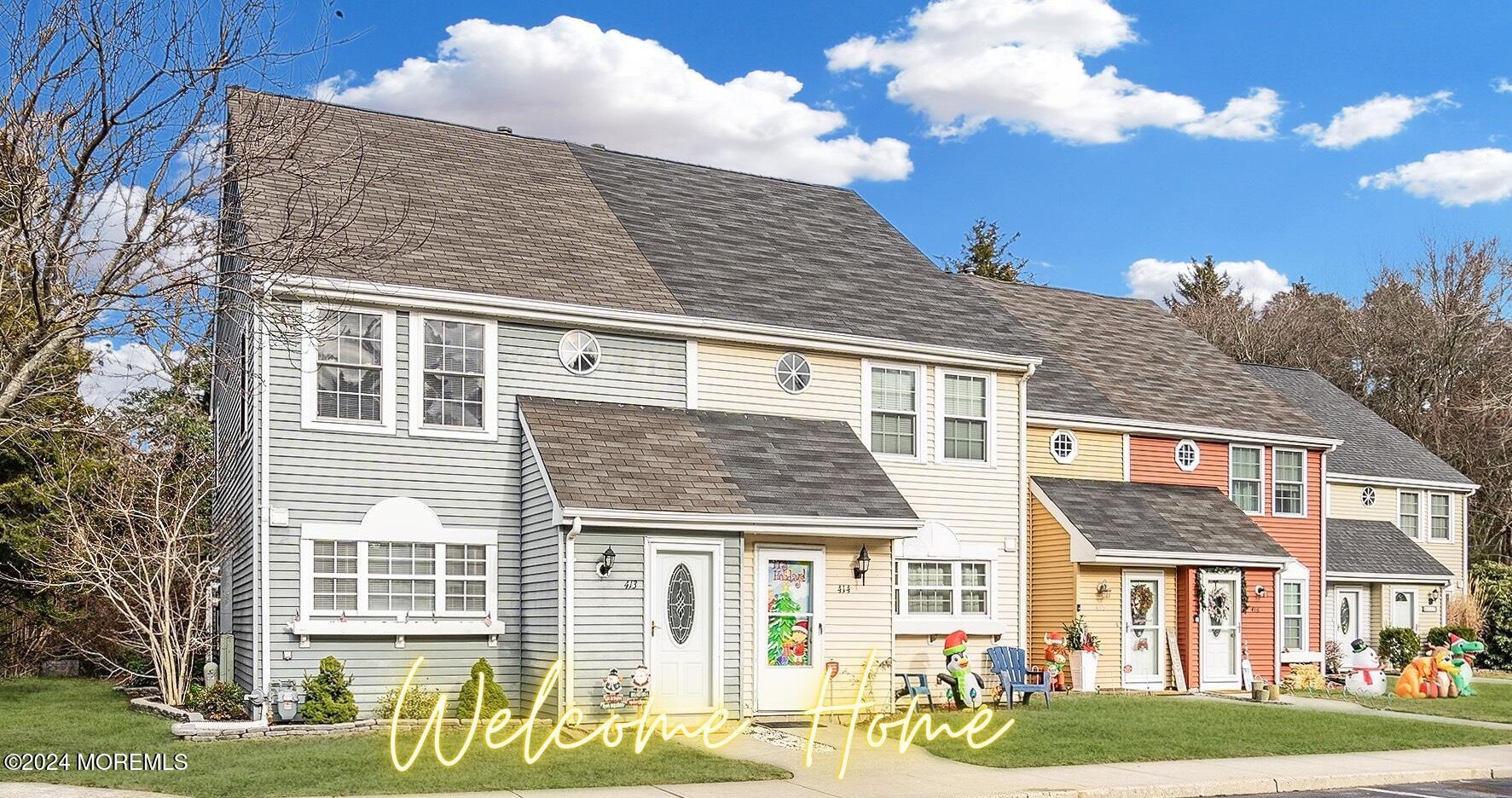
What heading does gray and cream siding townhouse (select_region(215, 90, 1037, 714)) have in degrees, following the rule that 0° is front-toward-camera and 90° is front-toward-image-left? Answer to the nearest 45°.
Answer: approximately 315°

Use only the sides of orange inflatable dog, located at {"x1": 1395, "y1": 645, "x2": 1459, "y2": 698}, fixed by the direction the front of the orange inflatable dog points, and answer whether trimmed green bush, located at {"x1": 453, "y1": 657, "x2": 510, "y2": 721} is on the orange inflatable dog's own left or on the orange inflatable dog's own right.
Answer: on the orange inflatable dog's own right

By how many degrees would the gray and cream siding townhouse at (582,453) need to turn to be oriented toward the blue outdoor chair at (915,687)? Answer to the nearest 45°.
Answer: approximately 45° to its left

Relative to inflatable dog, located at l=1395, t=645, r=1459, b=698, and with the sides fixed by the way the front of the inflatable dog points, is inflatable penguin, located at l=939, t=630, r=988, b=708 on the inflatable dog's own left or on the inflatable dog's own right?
on the inflatable dog's own right

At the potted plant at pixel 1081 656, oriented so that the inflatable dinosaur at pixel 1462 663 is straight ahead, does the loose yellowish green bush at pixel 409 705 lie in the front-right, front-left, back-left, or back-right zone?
back-right

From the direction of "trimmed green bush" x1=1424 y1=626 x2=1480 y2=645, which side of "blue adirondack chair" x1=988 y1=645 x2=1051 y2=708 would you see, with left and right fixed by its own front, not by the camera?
left

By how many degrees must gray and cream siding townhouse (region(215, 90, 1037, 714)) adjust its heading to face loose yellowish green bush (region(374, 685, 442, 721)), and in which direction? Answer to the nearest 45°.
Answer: approximately 90° to its right

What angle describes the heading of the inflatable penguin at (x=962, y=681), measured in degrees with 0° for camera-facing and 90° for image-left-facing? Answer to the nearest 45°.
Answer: approximately 315°
